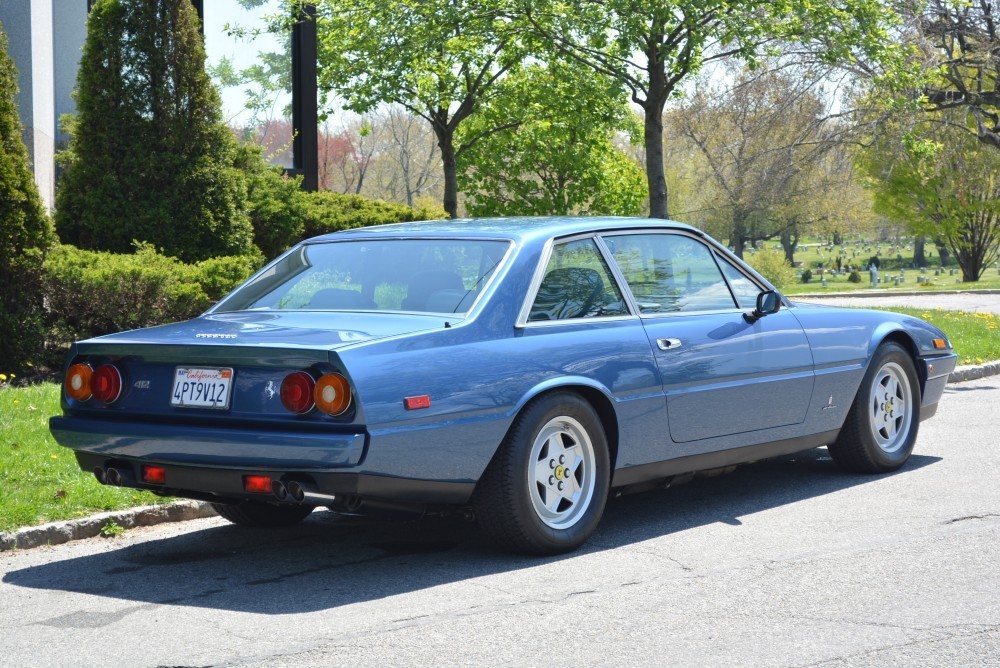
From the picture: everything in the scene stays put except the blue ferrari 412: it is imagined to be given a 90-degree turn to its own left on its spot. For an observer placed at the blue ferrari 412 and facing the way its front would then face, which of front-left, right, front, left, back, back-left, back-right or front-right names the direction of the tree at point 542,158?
front-right

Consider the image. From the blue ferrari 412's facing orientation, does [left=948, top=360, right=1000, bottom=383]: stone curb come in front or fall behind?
in front

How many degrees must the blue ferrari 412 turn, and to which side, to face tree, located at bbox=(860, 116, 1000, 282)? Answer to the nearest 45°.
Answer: approximately 45° to its left

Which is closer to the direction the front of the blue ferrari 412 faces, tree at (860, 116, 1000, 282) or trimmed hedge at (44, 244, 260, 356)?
the tree

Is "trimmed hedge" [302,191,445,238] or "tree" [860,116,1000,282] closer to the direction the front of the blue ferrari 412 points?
the tree

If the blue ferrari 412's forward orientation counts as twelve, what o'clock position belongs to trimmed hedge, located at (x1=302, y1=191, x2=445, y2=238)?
The trimmed hedge is roughly at 10 o'clock from the blue ferrari 412.

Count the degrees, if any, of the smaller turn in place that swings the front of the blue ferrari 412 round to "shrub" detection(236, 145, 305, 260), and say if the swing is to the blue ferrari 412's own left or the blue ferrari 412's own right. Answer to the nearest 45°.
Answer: approximately 45° to the blue ferrari 412's own left

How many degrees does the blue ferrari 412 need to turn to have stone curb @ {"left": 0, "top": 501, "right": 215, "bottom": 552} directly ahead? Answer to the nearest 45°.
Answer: approximately 135° to its left

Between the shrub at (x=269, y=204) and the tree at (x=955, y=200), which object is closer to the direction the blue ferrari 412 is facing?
the tree

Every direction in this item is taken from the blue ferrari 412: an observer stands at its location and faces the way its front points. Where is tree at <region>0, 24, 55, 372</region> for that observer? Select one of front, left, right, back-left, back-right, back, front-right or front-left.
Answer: left

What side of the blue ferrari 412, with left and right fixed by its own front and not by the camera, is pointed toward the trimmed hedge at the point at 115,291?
left

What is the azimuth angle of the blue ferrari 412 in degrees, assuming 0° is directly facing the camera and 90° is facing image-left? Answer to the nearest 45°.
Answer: approximately 225°

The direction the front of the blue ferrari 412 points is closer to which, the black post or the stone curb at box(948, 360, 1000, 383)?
the stone curb
